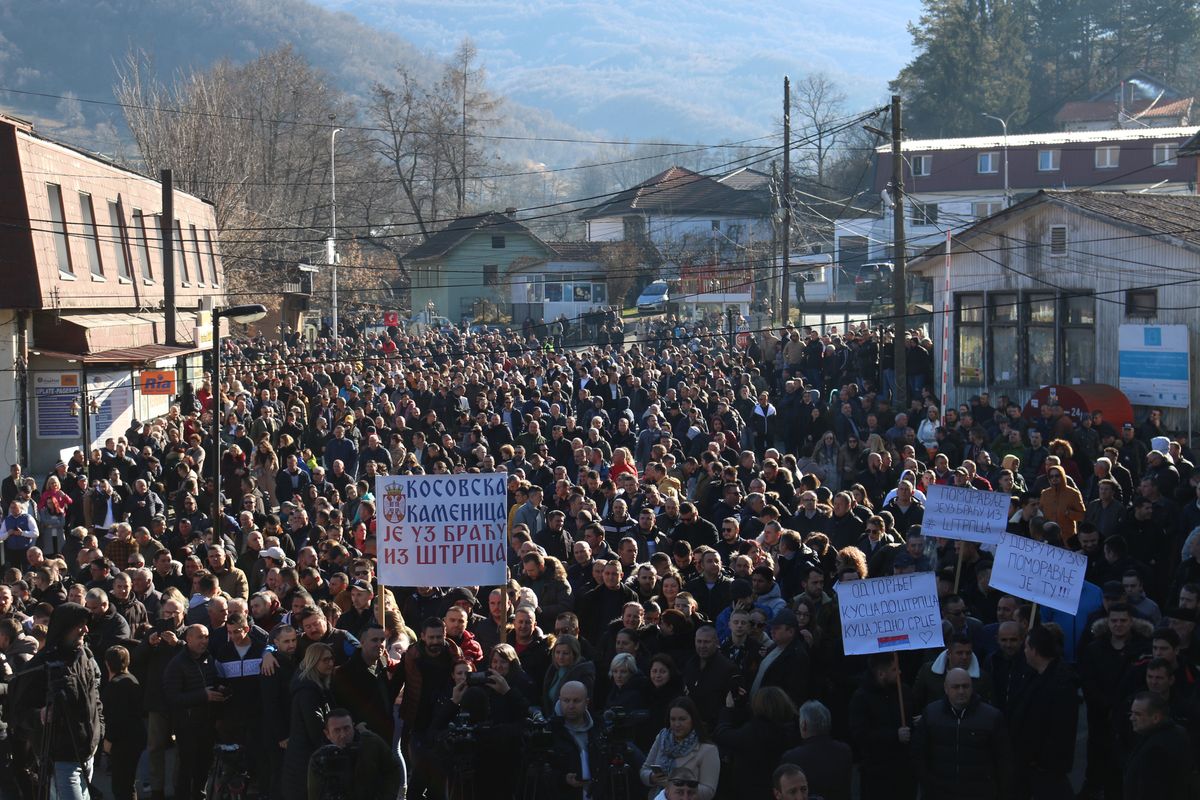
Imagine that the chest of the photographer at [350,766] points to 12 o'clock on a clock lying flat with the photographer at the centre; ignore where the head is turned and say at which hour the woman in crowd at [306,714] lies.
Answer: The woman in crowd is roughly at 4 o'clock from the photographer.

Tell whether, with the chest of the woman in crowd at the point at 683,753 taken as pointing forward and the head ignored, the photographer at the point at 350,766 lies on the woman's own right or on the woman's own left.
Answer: on the woman's own right

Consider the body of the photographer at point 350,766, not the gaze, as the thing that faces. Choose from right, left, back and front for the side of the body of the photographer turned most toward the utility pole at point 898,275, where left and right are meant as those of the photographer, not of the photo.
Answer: back

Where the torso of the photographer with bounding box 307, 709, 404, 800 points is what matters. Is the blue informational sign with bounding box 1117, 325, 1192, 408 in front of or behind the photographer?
behind

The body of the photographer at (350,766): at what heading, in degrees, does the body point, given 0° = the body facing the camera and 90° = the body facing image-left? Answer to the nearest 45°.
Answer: approximately 45°

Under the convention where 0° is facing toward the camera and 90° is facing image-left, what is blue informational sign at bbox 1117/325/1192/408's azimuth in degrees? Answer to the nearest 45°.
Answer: approximately 0°
